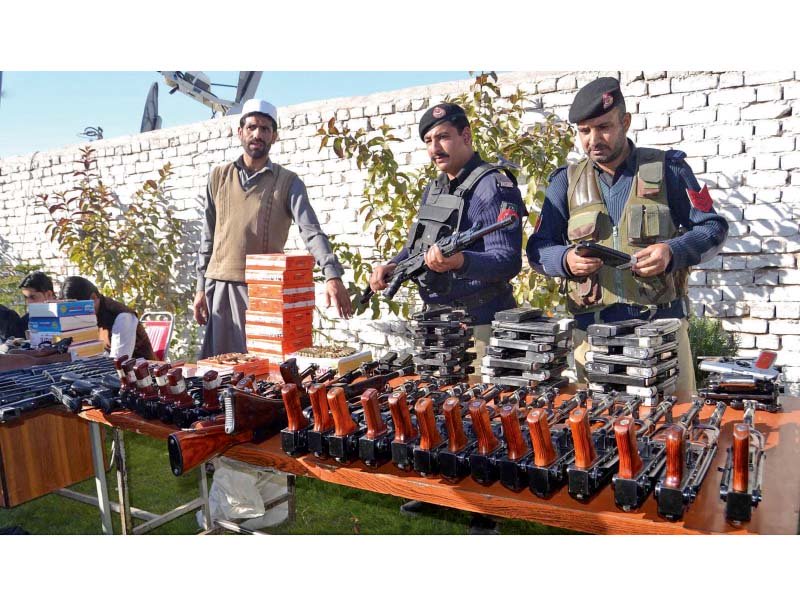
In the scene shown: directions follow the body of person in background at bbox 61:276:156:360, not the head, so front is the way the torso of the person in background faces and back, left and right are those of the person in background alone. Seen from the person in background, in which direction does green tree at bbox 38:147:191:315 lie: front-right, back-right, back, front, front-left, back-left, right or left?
right

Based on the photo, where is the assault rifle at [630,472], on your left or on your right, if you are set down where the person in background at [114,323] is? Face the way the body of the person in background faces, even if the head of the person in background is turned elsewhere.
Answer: on your left

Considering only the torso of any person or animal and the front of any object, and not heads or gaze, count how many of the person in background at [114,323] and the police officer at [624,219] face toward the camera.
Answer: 1

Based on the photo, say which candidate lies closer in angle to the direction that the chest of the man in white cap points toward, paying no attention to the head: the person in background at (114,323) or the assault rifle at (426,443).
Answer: the assault rifle

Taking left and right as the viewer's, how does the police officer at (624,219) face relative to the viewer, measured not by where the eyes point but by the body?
facing the viewer

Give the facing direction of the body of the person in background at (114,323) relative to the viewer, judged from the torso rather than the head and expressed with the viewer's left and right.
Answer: facing to the left of the viewer

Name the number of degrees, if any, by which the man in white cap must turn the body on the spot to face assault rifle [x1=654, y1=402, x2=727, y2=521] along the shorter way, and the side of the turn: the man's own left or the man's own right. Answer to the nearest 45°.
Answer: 0° — they already face it

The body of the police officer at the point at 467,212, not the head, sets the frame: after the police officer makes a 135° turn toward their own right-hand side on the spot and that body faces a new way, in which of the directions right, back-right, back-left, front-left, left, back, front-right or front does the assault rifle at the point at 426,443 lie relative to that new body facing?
back

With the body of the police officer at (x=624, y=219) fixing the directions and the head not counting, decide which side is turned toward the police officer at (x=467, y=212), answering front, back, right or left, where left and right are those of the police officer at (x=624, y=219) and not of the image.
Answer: right

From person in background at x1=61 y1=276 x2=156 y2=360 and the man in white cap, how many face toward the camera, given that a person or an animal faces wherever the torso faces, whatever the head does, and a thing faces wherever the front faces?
1

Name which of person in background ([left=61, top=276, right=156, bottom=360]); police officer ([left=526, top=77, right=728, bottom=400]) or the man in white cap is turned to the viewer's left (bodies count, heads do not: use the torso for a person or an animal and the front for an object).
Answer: the person in background

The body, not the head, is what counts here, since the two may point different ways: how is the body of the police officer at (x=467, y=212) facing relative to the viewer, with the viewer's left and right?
facing the viewer and to the left of the viewer
